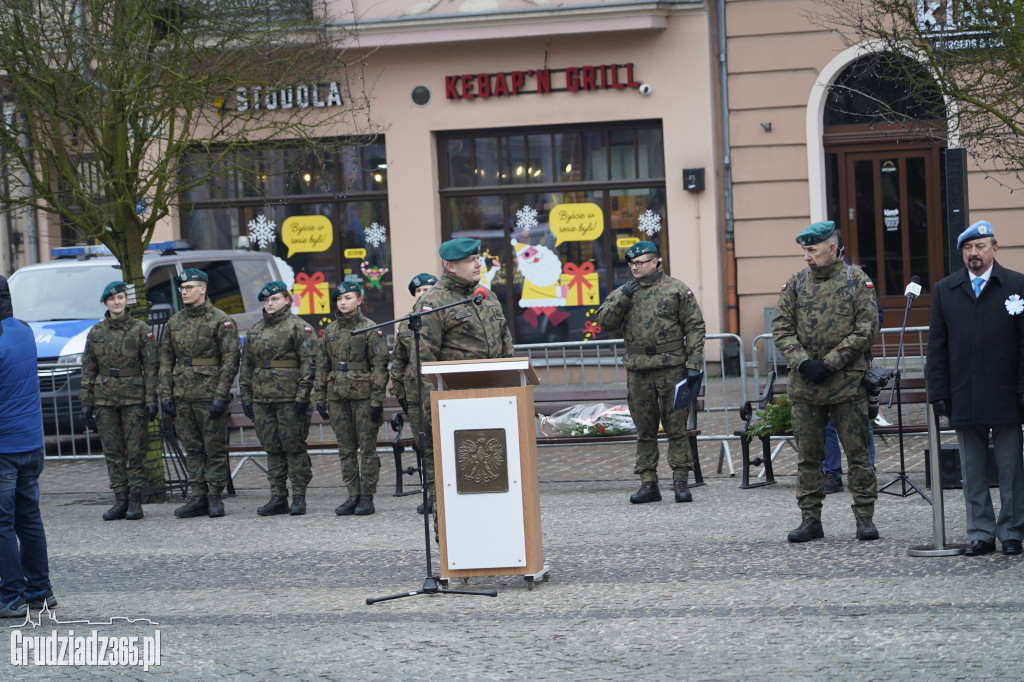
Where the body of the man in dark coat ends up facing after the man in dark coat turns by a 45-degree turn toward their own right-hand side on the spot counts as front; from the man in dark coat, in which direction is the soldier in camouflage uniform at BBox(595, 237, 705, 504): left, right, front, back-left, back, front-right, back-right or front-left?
right

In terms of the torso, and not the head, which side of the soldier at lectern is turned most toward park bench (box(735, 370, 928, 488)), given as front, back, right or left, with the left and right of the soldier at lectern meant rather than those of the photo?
left

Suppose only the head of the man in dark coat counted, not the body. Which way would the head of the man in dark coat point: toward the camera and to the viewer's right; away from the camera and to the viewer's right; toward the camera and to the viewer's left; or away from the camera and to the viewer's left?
toward the camera and to the viewer's left

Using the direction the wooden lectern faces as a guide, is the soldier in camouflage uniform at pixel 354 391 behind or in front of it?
behind

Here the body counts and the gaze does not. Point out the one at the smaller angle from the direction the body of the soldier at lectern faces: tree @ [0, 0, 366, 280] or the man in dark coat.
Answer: the man in dark coat

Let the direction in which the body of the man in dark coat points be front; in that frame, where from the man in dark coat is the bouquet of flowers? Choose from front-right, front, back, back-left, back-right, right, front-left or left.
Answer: back-right

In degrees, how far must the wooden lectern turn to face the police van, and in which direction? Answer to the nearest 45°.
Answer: approximately 135° to its right

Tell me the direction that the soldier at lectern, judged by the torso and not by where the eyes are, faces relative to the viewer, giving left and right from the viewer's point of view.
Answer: facing the viewer and to the right of the viewer

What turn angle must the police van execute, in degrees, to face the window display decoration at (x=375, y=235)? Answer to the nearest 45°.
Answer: approximately 180°

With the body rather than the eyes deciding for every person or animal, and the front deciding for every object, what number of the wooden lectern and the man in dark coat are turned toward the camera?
2

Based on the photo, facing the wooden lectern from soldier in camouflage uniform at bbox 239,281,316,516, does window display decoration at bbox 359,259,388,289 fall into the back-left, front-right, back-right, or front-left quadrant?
back-left
